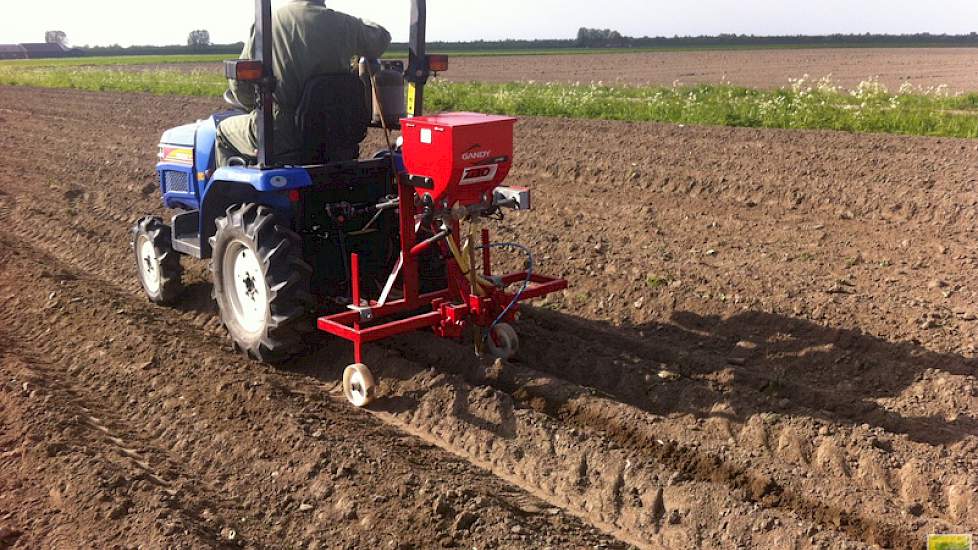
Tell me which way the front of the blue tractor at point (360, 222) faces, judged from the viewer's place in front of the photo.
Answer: facing away from the viewer and to the left of the viewer

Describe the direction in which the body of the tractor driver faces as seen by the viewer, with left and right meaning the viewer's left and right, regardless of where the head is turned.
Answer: facing away from the viewer and to the left of the viewer
